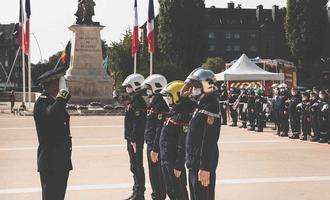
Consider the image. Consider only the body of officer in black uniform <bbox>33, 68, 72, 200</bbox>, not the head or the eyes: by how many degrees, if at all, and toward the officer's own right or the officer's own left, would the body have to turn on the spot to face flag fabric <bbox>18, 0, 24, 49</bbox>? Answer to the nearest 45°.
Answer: approximately 90° to the officer's own left

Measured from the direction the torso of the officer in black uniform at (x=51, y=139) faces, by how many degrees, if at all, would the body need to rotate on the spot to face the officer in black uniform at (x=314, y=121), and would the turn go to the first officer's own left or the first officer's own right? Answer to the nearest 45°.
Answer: approximately 45° to the first officer's own left

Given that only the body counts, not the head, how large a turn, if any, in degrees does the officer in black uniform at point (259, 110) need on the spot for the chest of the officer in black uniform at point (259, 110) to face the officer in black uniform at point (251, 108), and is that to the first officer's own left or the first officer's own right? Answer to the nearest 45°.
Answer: approximately 90° to the first officer's own right

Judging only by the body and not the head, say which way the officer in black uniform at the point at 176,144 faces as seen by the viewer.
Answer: to the viewer's left

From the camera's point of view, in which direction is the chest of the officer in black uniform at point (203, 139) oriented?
to the viewer's left

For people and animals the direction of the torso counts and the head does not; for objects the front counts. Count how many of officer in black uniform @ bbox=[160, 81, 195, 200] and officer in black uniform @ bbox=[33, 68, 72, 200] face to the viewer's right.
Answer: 1

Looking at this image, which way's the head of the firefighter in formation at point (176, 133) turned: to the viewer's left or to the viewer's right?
to the viewer's left

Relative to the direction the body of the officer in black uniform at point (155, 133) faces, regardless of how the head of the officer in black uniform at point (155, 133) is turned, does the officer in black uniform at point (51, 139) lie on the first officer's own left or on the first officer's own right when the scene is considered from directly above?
on the first officer's own left

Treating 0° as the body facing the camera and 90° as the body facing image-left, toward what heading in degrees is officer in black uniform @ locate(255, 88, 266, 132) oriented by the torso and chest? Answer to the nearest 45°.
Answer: approximately 45°

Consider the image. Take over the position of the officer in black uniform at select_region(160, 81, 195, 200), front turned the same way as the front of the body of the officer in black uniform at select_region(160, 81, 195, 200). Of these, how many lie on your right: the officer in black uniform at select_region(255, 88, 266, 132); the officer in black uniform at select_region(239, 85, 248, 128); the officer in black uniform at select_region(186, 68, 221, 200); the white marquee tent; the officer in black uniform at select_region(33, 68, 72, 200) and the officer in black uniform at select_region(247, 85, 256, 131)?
4

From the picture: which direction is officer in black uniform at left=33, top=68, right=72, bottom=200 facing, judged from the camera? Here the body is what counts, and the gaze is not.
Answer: to the viewer's right
